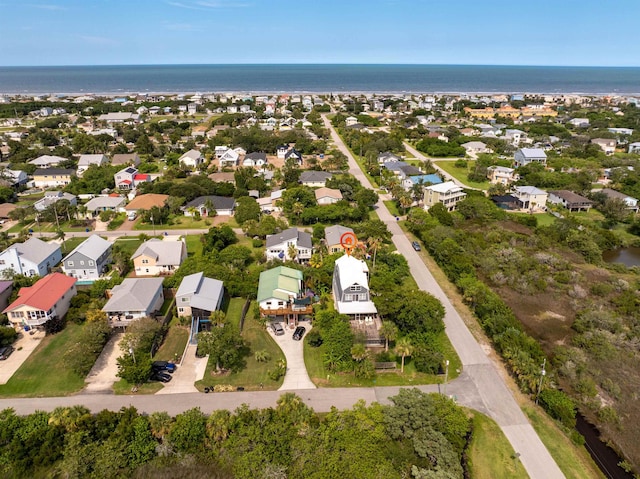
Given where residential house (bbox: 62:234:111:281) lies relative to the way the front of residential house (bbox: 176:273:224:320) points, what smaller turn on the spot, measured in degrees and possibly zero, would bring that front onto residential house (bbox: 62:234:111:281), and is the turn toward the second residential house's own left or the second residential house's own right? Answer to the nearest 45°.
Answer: approximately 135° to the second residential house's own right

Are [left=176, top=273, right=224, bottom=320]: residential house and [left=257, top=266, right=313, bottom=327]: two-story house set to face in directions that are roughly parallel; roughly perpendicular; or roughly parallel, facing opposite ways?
roughly parallel

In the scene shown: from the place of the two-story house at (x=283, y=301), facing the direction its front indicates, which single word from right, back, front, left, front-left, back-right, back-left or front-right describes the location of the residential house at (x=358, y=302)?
left

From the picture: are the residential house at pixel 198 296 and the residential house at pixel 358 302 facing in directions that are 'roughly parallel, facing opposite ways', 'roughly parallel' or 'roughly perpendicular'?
roughly parallel

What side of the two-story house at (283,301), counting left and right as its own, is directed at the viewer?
front

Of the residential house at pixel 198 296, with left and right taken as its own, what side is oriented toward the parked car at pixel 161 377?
front

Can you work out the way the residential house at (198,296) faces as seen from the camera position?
facing the viewer

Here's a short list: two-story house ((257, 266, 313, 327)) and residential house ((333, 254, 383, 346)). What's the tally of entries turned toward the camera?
2

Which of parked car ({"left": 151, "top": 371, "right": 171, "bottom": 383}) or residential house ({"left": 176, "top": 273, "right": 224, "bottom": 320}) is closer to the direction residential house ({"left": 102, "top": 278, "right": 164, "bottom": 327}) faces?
the parked car

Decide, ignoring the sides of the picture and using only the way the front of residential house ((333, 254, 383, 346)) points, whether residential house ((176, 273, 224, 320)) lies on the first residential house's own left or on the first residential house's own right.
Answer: on the first residential house's own right

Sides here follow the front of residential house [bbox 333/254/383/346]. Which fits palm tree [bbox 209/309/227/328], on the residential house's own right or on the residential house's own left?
on the residential house's own right

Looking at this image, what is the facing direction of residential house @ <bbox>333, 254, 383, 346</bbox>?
toward the camera

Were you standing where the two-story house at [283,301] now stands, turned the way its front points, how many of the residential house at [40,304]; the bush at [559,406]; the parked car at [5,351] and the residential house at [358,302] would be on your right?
2

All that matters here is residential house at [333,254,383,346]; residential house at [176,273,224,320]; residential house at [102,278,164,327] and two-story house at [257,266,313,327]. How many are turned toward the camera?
4

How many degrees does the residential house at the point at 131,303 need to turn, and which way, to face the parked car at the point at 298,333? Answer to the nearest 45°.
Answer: approximately 45° to its left
